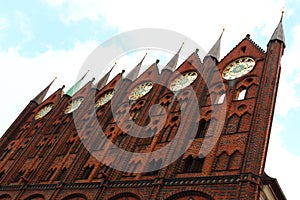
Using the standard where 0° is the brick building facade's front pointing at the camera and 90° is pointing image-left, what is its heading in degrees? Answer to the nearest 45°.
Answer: approximately 45°
